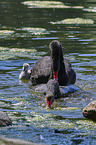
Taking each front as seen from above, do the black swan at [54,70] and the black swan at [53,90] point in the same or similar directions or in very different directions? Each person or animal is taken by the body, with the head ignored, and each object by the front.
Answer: same or similar directions

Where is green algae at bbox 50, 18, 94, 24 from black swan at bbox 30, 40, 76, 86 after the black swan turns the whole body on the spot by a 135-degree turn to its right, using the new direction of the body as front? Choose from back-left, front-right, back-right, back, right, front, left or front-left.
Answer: front-right

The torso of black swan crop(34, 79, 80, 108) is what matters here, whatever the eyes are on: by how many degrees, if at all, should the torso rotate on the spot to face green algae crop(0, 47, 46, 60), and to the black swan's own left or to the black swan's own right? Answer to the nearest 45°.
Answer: approximately 180°

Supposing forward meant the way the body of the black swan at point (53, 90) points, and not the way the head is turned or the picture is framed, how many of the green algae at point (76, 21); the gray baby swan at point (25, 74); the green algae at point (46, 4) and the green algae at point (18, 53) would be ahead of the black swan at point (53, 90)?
0

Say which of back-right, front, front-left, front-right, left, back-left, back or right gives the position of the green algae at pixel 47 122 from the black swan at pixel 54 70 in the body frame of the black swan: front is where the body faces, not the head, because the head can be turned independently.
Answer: front

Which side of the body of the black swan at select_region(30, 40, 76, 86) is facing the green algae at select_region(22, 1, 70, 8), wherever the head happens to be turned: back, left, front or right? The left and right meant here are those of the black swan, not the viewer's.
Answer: back

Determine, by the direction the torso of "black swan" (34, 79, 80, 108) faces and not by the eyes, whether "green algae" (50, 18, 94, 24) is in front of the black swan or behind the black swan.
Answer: behind

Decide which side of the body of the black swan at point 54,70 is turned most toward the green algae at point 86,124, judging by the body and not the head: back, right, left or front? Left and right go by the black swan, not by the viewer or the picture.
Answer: front

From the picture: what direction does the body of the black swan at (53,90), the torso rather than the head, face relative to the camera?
toward the camera

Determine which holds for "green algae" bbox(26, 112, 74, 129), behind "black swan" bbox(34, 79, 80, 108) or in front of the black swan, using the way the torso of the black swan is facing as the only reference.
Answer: in front

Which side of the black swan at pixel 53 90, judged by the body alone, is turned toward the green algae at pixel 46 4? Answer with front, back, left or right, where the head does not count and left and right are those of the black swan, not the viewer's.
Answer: back

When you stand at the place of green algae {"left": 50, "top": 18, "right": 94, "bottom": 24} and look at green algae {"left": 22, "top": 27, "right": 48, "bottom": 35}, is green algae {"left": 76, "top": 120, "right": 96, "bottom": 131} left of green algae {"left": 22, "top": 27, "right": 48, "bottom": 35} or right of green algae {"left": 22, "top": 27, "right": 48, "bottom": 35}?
left

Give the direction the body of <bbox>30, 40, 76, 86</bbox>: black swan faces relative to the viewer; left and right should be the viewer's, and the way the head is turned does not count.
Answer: facing the viewer
